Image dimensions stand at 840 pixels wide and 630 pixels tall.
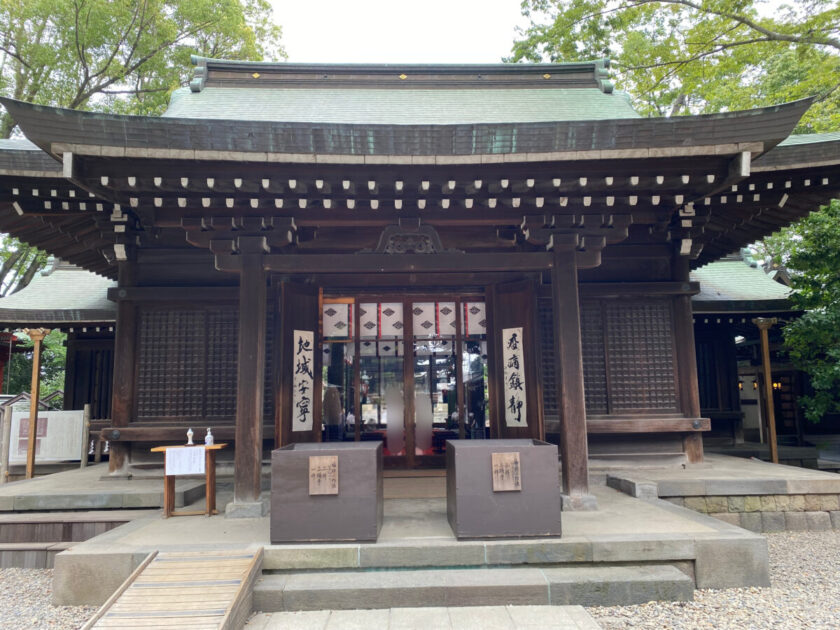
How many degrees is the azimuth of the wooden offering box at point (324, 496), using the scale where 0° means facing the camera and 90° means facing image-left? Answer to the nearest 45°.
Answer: approximately 0°

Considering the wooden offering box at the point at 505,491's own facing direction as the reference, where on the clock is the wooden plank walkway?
The wooden plank walkway is roughly at 2 o'clock from the wooden offering box.

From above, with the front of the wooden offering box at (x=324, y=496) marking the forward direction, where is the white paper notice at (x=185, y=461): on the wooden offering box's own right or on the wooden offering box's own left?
on the wooden offering box's own right

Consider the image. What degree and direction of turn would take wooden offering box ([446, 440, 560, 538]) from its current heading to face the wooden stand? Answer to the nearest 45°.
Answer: approximately 90° to its right

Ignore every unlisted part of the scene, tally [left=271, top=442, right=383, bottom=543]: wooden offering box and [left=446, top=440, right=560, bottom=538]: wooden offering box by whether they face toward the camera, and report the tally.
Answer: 2

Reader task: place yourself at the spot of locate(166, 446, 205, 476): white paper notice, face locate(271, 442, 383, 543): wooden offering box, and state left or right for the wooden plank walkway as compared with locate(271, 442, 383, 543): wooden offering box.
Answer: right

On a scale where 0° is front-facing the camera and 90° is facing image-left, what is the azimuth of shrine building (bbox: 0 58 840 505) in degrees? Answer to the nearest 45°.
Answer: approximately 0°
